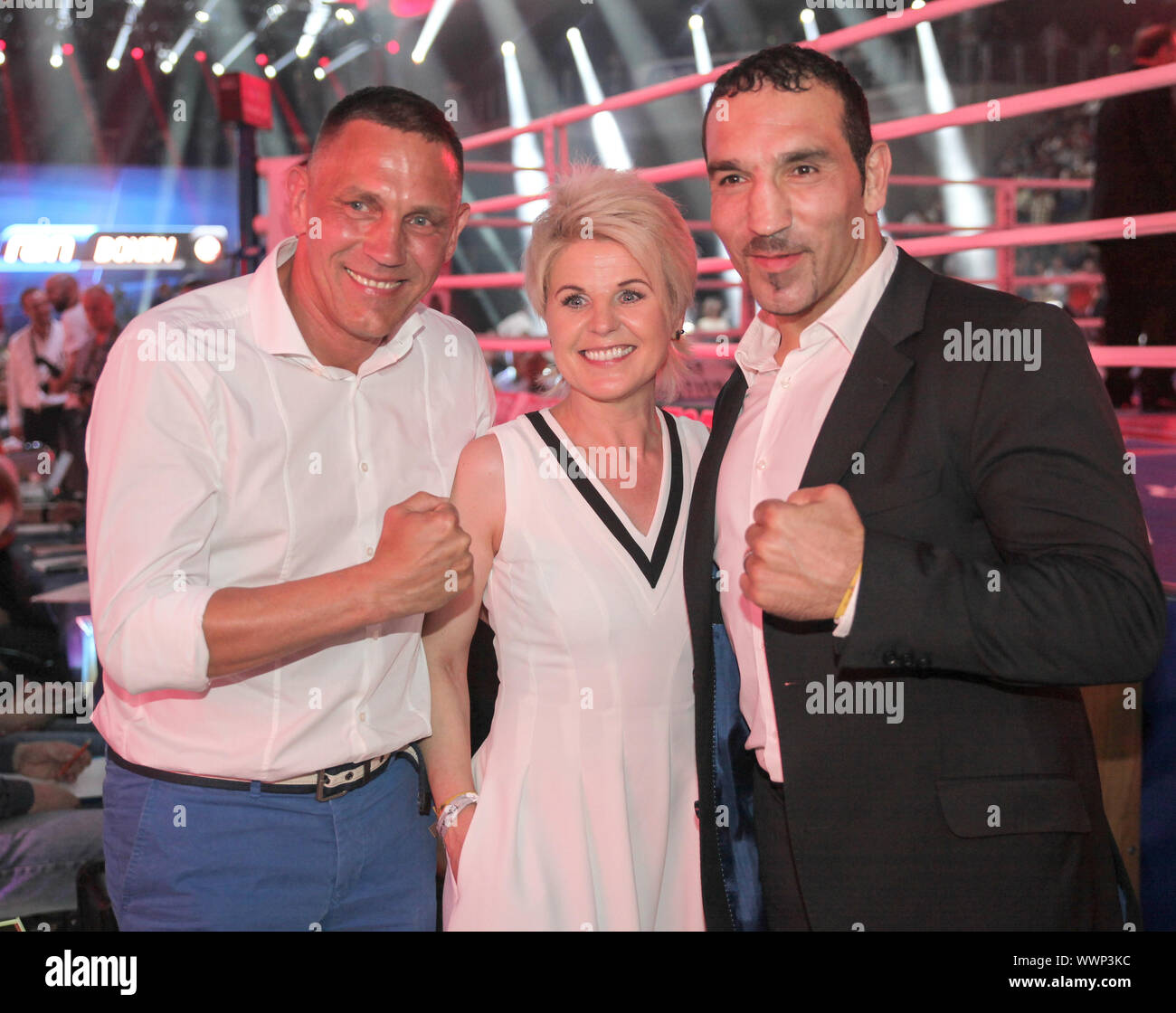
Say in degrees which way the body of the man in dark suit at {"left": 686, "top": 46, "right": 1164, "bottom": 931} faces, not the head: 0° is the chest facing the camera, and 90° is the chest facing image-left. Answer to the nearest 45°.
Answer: approximately 45°

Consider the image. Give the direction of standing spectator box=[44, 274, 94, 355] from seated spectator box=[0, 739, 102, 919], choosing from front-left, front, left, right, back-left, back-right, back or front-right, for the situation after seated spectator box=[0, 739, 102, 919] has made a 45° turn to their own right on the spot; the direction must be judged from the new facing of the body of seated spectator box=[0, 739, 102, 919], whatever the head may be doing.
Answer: back-left

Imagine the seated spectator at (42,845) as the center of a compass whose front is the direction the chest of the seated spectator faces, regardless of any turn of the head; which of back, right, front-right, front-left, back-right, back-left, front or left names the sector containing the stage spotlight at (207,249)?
left

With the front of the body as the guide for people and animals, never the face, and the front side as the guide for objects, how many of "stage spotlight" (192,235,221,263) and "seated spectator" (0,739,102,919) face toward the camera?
1

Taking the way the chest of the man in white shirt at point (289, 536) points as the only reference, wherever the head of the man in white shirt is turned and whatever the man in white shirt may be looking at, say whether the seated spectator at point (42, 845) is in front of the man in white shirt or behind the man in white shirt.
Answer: behind

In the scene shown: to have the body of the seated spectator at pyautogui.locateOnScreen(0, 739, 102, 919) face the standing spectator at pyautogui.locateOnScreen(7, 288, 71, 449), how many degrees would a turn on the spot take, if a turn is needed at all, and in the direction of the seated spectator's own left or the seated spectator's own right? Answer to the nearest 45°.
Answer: approximately 90° to the seated spectator's own left

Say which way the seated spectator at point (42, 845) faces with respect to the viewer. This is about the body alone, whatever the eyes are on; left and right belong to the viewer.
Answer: facing to the right of the viewer

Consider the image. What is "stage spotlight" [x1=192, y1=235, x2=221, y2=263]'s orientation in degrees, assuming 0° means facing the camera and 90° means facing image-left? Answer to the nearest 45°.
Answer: approximately 0°
